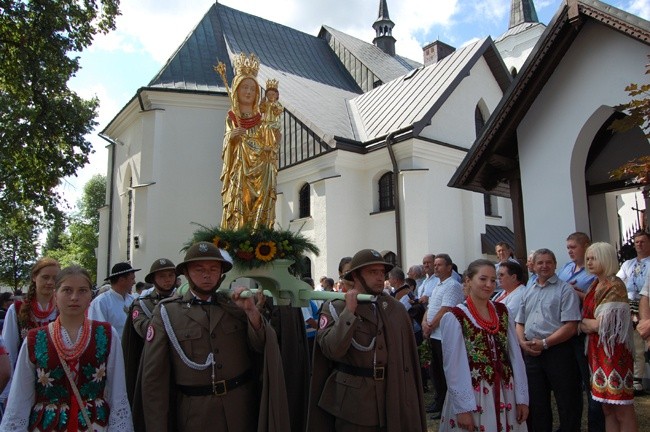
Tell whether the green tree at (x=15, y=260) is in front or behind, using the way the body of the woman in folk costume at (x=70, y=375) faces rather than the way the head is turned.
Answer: behind

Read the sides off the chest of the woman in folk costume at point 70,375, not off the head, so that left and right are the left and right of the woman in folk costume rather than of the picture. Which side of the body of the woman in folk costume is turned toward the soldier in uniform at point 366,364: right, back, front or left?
left

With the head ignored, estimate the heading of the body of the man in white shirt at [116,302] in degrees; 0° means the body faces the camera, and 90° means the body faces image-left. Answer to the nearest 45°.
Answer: approximately 315°

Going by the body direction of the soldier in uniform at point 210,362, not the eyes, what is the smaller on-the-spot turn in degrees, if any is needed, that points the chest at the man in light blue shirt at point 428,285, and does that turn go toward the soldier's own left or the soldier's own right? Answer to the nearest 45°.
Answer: approximately 135° to the soldier's own left

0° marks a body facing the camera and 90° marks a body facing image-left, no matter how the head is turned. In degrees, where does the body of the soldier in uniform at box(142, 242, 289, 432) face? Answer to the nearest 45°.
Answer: approximately 0°

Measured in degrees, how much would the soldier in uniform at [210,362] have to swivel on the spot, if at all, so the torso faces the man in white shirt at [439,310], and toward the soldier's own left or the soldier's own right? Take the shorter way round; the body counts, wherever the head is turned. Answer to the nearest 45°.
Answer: approximately 135° to the soldier's own left

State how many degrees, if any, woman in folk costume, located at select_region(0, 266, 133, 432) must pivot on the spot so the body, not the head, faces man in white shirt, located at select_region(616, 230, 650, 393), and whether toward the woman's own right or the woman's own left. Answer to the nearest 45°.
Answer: approximately 90° to the woman's own left
